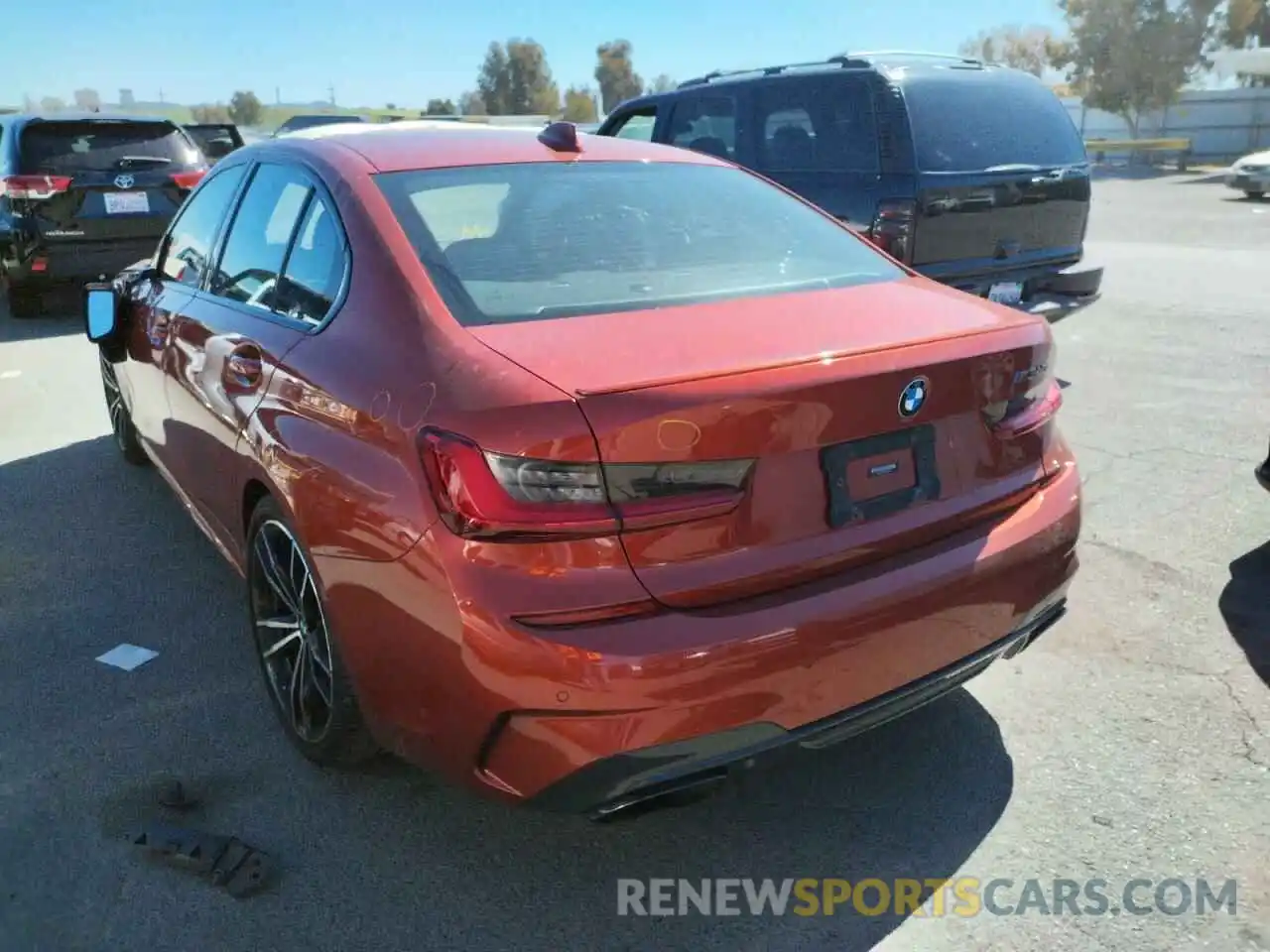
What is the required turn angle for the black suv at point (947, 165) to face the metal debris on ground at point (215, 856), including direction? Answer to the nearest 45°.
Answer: approximately 135° to its left

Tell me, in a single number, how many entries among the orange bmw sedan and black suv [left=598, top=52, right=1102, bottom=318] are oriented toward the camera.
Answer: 0

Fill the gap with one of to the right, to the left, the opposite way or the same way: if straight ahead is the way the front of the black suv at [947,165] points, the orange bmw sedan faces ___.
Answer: the same way

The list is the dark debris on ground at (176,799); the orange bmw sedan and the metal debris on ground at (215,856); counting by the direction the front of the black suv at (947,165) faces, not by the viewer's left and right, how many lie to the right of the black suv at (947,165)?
0

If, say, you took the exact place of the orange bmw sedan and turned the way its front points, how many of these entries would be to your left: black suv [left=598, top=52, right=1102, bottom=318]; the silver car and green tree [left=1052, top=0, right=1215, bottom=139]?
0

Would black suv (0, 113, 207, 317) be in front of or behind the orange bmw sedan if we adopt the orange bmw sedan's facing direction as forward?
in front

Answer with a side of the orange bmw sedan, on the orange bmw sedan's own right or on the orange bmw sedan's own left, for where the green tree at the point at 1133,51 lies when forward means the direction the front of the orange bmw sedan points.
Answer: on the orange bmw sedan's own right

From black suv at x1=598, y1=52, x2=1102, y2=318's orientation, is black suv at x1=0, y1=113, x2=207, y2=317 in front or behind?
in front

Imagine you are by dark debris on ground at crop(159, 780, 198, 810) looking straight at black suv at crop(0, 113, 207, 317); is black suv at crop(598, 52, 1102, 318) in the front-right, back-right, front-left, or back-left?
front-right

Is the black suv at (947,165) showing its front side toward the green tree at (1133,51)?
no

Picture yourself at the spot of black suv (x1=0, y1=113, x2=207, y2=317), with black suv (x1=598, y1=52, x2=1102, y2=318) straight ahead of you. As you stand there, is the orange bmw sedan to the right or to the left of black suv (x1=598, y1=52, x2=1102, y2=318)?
right

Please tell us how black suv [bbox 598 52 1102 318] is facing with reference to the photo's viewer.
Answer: facing away from the viewer and to the left of the viewer

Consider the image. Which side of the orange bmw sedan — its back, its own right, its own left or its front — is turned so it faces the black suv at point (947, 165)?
right

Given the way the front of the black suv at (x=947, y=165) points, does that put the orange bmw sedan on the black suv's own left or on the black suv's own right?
on the black suv's own left

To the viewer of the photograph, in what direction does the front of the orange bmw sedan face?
facing away from the viewer and to the left of the viewer
